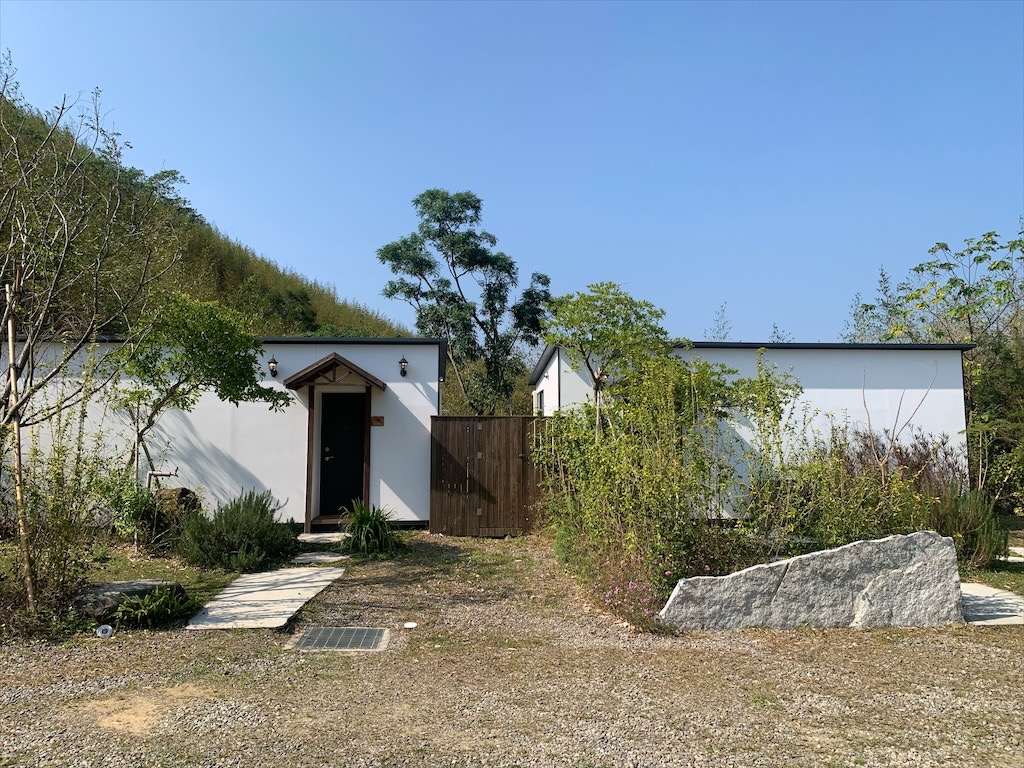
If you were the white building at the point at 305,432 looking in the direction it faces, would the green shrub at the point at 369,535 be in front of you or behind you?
in front

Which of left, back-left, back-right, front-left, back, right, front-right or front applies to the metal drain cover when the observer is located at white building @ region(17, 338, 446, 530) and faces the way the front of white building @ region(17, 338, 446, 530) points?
front

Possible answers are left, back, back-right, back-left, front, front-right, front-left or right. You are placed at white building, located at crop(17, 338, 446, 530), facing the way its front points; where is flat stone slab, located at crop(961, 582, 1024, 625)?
front-left

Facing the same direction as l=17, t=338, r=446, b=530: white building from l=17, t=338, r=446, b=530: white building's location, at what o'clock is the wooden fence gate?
The wooden fence gate is roughly at 10 o'clock from the white building.

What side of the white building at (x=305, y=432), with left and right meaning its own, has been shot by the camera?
front

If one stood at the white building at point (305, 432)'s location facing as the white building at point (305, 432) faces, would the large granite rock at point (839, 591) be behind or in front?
in front

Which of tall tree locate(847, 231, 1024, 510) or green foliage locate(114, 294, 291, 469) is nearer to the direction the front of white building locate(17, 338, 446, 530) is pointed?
the green foliage

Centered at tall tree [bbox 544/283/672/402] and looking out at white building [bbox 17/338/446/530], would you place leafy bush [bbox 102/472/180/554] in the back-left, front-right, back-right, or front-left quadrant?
front-left

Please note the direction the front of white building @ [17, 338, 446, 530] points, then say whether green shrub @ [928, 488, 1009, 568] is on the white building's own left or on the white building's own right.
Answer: on the white building's own left

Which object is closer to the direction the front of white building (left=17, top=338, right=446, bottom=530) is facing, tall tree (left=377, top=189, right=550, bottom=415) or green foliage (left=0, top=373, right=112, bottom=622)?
the green foliage

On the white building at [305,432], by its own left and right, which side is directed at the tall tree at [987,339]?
left
